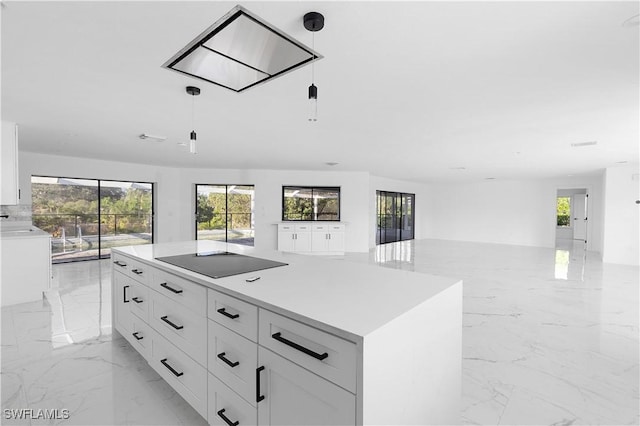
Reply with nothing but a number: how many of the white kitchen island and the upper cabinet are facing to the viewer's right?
1

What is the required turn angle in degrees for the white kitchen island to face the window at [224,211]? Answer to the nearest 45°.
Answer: approximately 135° to its right

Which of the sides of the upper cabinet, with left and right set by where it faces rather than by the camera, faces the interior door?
front

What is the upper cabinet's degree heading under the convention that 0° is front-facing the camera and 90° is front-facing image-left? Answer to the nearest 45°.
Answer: approximately 270°

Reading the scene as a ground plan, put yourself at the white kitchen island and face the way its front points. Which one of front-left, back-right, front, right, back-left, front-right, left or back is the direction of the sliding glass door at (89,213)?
right

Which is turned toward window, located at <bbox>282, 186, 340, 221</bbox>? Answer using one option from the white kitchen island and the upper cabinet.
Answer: the upper cabinet

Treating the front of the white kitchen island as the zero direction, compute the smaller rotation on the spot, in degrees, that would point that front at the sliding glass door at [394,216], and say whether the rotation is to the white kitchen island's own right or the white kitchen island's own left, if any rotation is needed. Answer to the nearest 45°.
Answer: approximately 180°

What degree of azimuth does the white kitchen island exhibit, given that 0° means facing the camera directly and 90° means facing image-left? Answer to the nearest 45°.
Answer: approximately 45°

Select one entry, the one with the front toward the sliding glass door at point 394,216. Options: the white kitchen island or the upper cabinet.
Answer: the upper cabinet

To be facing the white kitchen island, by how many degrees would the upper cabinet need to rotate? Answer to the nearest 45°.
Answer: approximately 90° to its right

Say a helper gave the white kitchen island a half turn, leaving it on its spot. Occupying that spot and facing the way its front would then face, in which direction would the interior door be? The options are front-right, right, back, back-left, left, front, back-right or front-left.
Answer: front
